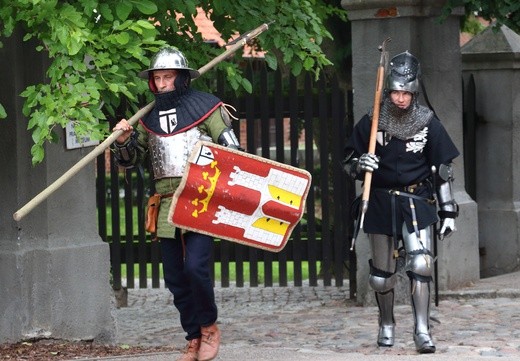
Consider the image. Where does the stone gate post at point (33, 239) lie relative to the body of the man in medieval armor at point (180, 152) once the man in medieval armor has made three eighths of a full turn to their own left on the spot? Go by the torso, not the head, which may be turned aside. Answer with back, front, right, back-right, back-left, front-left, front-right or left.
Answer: back-left

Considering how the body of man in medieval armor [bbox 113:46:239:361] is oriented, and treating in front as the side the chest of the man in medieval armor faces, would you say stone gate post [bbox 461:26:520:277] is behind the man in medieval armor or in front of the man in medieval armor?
behind

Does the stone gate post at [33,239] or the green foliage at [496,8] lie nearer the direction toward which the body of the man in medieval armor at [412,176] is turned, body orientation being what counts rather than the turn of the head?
the stone gate post

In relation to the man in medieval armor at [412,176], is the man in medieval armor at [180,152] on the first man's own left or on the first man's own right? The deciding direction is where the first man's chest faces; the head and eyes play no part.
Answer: on the first man's own right

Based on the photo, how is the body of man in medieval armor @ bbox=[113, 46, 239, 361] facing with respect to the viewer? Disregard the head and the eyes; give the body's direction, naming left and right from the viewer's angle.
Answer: facing the viewer and to the left of the viewer

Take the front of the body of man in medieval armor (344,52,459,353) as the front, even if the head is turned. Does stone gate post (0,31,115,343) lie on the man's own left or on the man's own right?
on the man's own right

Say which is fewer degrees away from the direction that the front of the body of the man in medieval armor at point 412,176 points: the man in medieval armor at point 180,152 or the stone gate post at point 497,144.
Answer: the man in medieval armor

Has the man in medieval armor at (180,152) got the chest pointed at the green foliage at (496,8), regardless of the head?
no

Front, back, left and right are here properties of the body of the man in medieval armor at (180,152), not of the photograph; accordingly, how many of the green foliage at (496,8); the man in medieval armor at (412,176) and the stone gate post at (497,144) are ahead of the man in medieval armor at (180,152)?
0

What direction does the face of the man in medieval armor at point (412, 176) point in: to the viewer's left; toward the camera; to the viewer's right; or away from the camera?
toward the camera

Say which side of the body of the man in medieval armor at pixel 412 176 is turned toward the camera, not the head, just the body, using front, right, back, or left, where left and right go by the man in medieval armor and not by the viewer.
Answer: front

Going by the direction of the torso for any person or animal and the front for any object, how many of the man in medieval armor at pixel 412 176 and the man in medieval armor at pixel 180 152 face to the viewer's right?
0
